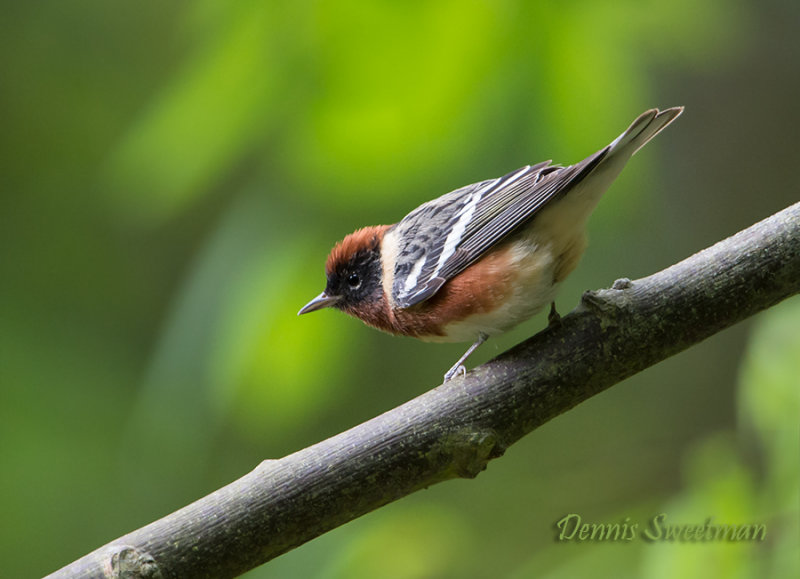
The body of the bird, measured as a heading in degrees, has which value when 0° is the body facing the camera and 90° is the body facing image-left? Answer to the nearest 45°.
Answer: approximately 90°
